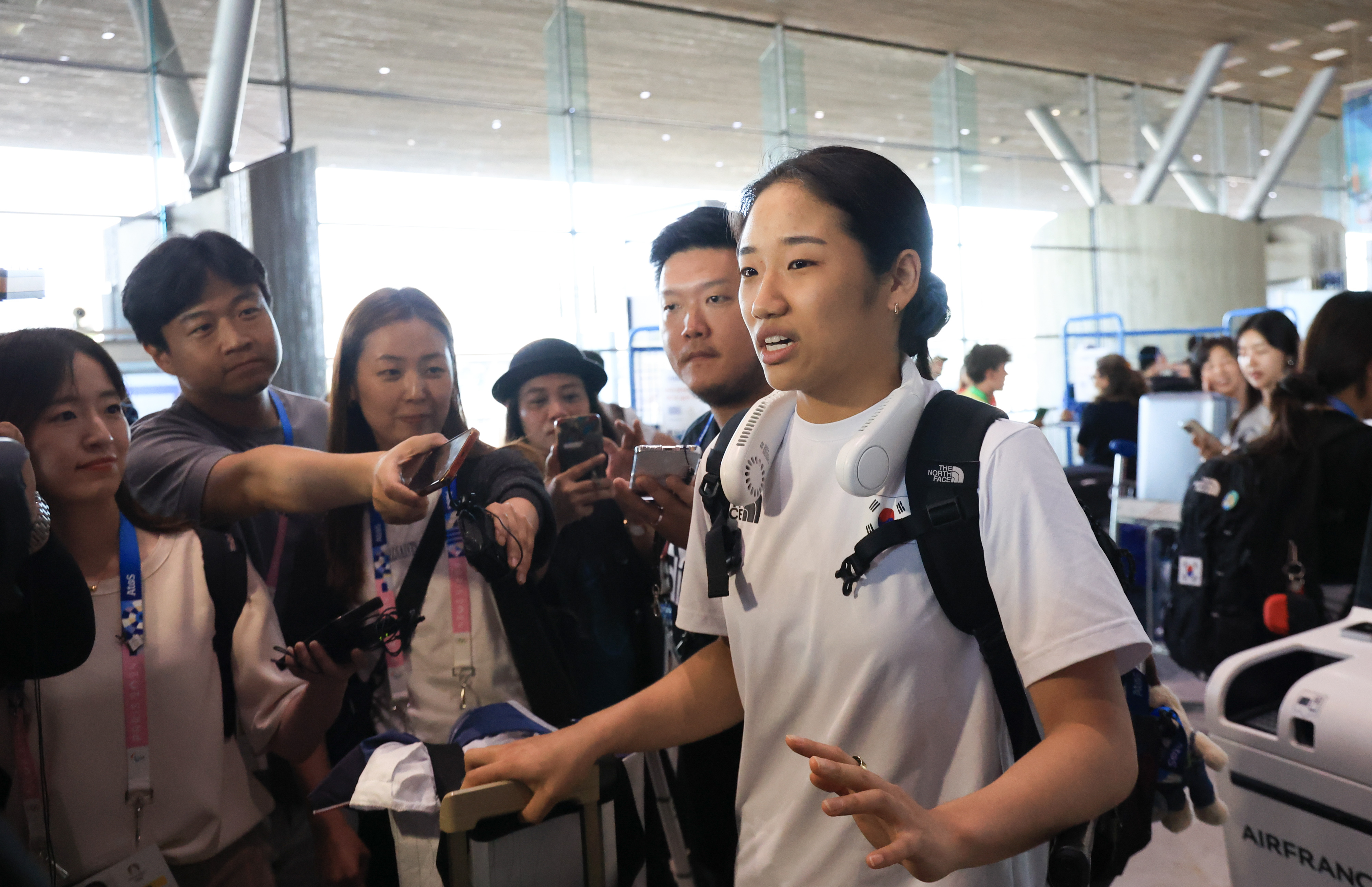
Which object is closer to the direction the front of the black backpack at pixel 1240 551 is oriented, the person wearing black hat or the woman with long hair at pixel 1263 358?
the person wearing black hat

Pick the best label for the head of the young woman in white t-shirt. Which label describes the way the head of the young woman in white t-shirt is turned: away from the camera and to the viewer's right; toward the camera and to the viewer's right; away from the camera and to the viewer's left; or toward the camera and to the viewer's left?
toward the camera and to the viewer's left

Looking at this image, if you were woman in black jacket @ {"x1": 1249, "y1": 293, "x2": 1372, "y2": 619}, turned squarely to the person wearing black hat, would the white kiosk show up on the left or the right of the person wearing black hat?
left

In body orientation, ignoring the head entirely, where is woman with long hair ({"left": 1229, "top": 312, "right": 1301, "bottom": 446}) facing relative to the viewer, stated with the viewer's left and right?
facing the viewer and to the left of the viewer

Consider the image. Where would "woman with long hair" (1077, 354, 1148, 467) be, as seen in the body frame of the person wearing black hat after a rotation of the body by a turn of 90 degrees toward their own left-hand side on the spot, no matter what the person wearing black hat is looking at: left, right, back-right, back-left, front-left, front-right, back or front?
front-left

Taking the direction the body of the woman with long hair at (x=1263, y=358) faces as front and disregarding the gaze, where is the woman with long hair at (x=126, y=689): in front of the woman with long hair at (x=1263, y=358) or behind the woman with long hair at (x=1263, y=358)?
in front

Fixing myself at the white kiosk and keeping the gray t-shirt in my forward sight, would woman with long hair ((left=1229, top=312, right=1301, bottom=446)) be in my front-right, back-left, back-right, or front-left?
back-right

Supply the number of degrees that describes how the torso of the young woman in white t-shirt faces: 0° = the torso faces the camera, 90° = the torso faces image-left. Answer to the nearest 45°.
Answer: approximately 45°

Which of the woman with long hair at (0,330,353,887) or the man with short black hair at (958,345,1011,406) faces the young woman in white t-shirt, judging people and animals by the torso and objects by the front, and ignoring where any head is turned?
the woman with long hair

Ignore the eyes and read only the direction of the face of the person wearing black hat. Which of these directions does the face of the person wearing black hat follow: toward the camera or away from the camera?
toward the camera

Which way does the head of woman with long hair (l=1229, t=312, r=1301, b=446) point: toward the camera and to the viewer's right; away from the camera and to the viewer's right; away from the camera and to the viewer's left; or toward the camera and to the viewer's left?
toward the camera and to the viewer's left

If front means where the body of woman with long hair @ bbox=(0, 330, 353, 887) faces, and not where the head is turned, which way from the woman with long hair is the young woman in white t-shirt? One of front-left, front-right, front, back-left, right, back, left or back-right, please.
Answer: front

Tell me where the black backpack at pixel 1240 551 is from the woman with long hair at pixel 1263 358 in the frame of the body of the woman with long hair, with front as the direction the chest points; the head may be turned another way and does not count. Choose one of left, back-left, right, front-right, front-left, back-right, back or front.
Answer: front-left

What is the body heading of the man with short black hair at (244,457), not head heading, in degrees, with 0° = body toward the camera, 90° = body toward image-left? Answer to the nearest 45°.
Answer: approximately 315°
